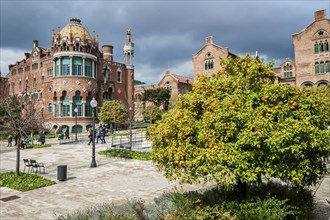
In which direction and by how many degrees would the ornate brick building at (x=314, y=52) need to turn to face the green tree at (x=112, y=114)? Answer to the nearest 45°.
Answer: approximately 45° to its right

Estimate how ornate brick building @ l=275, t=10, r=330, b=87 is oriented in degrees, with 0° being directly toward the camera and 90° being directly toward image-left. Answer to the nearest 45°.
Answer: approximately 0°

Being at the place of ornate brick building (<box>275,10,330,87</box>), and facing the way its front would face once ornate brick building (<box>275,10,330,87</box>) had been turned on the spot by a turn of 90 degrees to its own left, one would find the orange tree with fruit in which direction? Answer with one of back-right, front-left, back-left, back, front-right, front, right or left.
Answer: right

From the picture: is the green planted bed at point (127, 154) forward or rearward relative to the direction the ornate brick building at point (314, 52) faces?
forward
